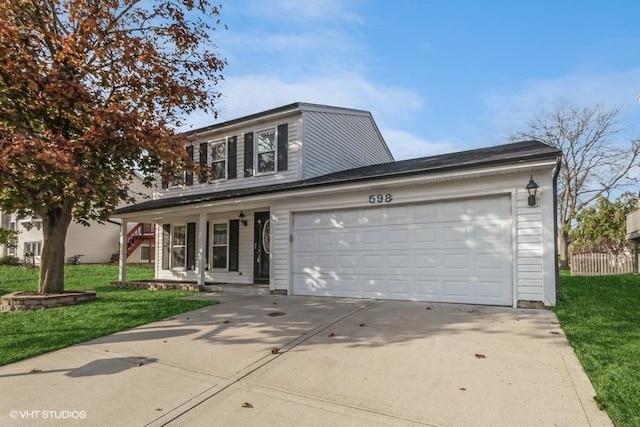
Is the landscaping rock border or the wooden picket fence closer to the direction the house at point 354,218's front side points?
the landscaping rock border

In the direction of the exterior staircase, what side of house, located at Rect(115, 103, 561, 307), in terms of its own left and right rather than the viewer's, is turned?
right

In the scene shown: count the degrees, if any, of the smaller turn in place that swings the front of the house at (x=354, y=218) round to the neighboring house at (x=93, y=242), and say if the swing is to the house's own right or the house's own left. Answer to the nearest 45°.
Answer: approximately 90° to the house's own right

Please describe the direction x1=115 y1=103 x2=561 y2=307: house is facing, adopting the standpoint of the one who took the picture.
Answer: facing the viewer and to the left of the viewer

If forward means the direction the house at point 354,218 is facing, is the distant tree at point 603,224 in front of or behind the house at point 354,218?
behind

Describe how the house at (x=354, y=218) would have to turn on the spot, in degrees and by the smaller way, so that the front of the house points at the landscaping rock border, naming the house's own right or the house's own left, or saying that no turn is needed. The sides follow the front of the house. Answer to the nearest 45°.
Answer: approximately 45° to the house's own right

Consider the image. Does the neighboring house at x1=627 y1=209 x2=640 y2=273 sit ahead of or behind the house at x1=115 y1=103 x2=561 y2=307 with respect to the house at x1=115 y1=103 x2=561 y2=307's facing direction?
behind

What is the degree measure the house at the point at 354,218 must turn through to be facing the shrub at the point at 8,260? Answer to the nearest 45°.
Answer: approximately 90° to its right
